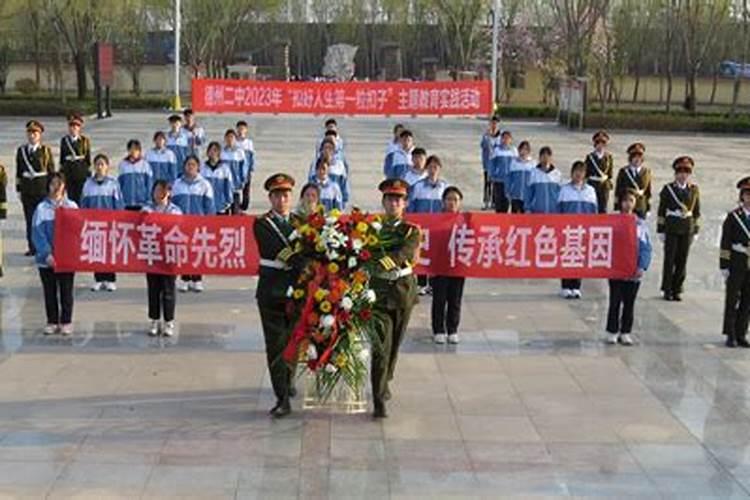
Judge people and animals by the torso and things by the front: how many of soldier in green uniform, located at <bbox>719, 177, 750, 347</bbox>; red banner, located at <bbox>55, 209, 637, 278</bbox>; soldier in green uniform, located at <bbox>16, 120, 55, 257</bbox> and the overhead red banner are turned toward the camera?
4

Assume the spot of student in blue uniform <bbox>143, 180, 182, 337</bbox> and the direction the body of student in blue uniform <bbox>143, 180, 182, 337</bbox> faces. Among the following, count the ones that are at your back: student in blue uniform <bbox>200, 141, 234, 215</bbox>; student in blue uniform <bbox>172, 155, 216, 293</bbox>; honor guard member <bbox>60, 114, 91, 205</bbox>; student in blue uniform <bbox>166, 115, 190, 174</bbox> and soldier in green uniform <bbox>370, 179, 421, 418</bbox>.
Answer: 4

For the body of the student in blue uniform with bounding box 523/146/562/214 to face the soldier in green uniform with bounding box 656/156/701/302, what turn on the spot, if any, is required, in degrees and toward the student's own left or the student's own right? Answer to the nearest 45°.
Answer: approximately 45° to the student's own left

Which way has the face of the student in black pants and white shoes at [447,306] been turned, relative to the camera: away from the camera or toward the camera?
toward the camera

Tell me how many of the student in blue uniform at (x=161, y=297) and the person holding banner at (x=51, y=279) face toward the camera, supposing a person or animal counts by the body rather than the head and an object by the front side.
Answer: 2

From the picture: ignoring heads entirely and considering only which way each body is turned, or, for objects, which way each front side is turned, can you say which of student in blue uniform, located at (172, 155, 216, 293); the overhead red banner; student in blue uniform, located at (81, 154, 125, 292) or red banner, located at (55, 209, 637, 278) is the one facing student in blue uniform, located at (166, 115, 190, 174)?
the overhead red banner

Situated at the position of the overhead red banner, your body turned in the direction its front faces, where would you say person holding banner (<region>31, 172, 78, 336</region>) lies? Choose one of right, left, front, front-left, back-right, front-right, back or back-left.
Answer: front

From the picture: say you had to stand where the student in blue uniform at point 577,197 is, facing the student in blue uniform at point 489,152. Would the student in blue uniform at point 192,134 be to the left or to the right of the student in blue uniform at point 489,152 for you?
left

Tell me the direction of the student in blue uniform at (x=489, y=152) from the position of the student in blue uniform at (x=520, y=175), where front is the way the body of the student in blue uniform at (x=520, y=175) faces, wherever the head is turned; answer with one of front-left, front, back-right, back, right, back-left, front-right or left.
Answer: back

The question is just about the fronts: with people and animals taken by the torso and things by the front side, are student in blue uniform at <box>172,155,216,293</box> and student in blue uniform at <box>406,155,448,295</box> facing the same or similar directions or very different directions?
same or similar directions

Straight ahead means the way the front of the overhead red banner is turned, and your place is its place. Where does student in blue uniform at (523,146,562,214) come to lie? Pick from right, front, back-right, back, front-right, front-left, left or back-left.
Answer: front

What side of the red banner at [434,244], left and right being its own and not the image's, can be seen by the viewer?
front

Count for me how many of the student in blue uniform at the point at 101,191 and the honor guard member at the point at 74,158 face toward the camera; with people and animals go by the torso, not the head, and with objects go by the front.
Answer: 2

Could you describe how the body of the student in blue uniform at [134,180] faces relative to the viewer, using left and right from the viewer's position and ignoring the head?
facing the viewer

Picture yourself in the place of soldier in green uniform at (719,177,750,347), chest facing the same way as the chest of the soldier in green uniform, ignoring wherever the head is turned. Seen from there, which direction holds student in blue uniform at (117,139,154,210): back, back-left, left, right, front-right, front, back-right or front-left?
right

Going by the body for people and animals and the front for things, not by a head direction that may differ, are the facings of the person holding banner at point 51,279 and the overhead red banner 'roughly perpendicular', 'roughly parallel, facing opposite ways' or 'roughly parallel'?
roughly parallel

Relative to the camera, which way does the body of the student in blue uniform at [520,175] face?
toward the camera

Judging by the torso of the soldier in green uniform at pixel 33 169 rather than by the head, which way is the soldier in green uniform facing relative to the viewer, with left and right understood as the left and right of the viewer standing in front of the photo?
facing the viewer

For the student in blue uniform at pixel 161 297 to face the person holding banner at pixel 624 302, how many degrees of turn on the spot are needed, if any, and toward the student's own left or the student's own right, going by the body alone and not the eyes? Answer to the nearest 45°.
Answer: approximately 90° to the student's own left

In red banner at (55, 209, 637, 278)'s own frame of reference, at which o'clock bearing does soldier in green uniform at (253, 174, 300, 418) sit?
The soldier in green uniform is roughly at 1 o'clock from the red banner.

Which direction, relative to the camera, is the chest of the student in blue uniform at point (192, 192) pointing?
toward the camera
